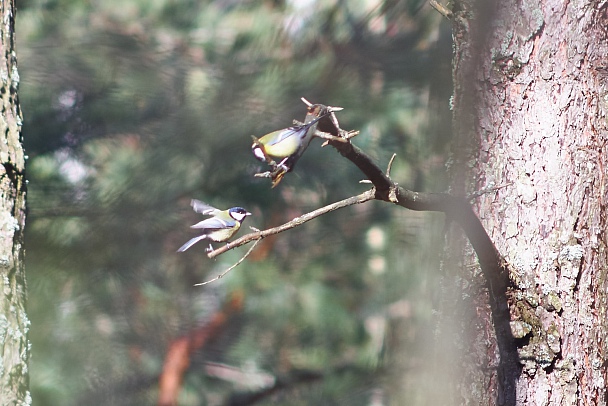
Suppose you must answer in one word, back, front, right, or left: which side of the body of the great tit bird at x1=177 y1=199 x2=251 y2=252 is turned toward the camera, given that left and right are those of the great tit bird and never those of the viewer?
right
